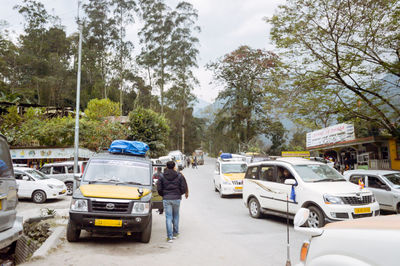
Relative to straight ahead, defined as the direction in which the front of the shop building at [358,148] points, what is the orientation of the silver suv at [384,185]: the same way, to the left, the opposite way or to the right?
to the left

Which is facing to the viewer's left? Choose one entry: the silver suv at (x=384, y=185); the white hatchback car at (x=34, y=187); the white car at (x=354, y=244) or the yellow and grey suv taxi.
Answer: the white car at (x=354, y=244)

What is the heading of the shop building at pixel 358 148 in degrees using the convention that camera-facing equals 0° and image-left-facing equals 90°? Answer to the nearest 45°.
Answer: approximately 45°

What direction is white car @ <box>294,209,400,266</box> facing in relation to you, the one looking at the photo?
facing to the left of the viewer

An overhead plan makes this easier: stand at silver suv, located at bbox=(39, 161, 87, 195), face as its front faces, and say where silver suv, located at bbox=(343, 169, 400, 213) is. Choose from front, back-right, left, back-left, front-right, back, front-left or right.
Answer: back-left
